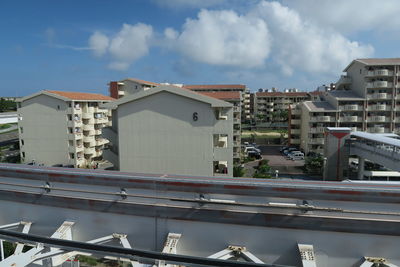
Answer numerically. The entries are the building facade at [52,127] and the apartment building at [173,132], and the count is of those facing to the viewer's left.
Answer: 0

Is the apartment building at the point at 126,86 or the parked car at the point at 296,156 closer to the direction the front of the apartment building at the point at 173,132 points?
the parked car
